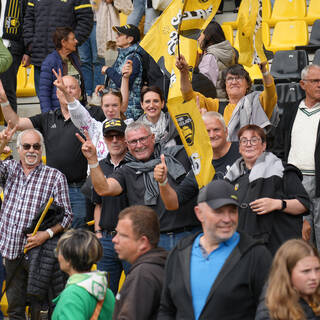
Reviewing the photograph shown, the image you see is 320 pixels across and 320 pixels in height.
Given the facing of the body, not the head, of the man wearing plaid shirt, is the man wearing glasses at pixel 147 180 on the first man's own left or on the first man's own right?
on the first man's own left

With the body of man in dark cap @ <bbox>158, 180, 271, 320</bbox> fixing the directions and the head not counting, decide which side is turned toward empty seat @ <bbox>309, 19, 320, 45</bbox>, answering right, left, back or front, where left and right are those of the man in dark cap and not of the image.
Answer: back

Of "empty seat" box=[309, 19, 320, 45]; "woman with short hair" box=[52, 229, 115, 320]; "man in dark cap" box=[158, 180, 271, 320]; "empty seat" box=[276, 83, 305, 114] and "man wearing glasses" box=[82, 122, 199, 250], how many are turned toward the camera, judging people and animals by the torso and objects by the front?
4

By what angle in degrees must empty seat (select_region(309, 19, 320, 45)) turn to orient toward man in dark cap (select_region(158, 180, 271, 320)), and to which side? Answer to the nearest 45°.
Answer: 0° — it already faces them

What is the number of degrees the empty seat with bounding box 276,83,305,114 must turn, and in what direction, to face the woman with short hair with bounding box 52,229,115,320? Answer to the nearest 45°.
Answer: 0° — it already faces them

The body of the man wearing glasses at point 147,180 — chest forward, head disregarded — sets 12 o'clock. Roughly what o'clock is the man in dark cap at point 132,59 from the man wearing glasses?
The man in dark cap is roughly at 6 o'clock from the man wearing glasses.

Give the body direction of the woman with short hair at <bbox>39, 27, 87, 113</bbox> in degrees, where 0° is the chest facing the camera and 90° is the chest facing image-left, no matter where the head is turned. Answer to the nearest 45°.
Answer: approximately 315°

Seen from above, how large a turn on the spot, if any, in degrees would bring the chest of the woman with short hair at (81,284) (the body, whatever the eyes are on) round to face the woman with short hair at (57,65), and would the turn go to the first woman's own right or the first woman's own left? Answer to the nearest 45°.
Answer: approximately 45° to the first woman's own right

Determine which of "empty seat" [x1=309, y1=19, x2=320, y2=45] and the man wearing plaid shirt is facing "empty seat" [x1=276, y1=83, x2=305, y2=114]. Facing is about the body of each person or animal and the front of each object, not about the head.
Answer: "empty seat" [x1=309, y1=19, x2=320, y2=45]

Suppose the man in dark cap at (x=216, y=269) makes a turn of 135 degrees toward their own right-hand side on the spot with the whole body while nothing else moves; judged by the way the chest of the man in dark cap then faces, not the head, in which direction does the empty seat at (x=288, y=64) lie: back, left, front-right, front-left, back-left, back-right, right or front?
front-right

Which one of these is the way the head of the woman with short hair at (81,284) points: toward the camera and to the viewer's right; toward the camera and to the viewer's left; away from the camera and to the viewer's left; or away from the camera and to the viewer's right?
away from the camera and to the viewer's left
